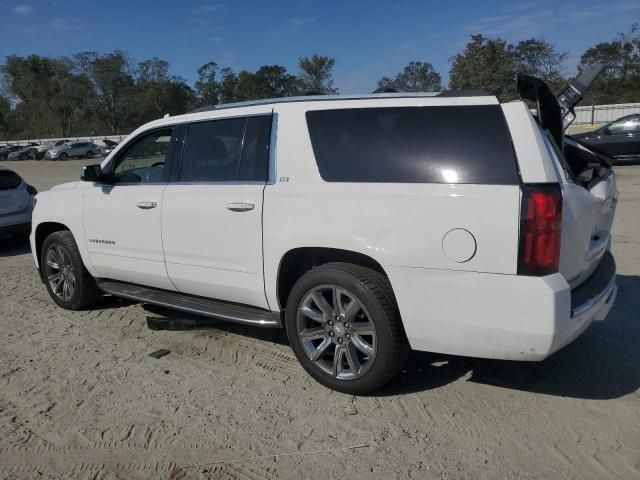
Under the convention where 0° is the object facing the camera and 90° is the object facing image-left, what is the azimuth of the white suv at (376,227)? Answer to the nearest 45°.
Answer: approximately 135°

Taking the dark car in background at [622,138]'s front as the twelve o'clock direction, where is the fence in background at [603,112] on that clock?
The fence in background is roughly at 3 o'clock from the dark car in background.

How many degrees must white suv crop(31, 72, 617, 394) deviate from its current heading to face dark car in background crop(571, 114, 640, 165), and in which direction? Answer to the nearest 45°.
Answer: approximately 90° to its right

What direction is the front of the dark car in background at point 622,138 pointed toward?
to the viewer's left

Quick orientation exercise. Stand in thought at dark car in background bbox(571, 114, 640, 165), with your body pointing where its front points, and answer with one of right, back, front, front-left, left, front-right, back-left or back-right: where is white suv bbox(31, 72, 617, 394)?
left

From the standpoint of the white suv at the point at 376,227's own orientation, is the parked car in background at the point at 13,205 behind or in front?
in front

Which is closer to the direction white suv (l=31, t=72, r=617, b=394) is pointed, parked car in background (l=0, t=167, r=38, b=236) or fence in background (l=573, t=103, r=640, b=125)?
the parked car in background

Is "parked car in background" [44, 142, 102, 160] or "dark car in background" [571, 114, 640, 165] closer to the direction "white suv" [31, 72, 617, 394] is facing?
the parked car in background

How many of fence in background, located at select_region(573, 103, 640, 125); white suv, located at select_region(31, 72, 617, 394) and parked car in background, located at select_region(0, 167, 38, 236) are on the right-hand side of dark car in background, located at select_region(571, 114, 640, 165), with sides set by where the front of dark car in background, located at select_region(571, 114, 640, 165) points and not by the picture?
1

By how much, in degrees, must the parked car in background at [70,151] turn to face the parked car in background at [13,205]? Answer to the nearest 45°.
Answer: approximately 45° to its left

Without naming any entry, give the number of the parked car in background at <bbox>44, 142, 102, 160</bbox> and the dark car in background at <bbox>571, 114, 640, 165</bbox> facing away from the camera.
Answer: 0

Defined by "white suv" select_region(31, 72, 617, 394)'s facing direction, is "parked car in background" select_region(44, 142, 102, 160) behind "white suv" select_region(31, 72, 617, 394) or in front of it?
in front

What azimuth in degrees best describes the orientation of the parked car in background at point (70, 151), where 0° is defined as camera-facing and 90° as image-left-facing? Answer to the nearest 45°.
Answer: approximately 45°

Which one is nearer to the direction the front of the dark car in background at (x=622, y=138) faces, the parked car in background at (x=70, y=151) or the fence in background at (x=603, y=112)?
the parked car in background
